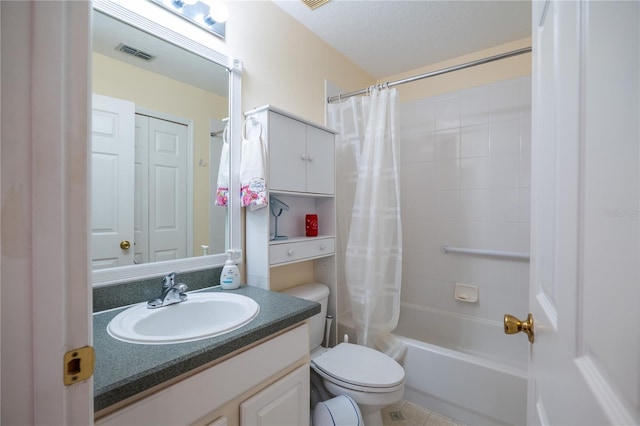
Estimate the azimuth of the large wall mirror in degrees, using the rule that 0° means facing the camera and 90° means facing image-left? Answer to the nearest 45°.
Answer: approximately 315°

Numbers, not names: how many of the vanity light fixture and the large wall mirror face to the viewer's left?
0

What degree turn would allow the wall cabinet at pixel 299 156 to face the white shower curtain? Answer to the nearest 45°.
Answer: approximately 90° to its left

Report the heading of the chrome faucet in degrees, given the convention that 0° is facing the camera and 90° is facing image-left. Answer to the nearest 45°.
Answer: approximately 315°

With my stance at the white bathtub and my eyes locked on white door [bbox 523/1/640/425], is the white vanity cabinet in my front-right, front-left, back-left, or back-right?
front-right

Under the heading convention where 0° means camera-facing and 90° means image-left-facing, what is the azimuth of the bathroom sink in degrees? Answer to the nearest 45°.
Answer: approximately 315°

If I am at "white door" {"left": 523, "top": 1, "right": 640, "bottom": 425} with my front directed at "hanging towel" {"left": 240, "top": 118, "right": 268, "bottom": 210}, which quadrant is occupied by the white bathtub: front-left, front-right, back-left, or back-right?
front-right

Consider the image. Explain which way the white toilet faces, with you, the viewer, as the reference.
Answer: facing the viewer and to the right of the viewer

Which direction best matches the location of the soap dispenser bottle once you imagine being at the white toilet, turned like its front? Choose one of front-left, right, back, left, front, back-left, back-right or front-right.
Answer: back-right

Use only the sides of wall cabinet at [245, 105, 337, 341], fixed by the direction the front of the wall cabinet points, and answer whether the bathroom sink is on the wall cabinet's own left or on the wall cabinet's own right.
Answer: on the wall cabinet's own right
